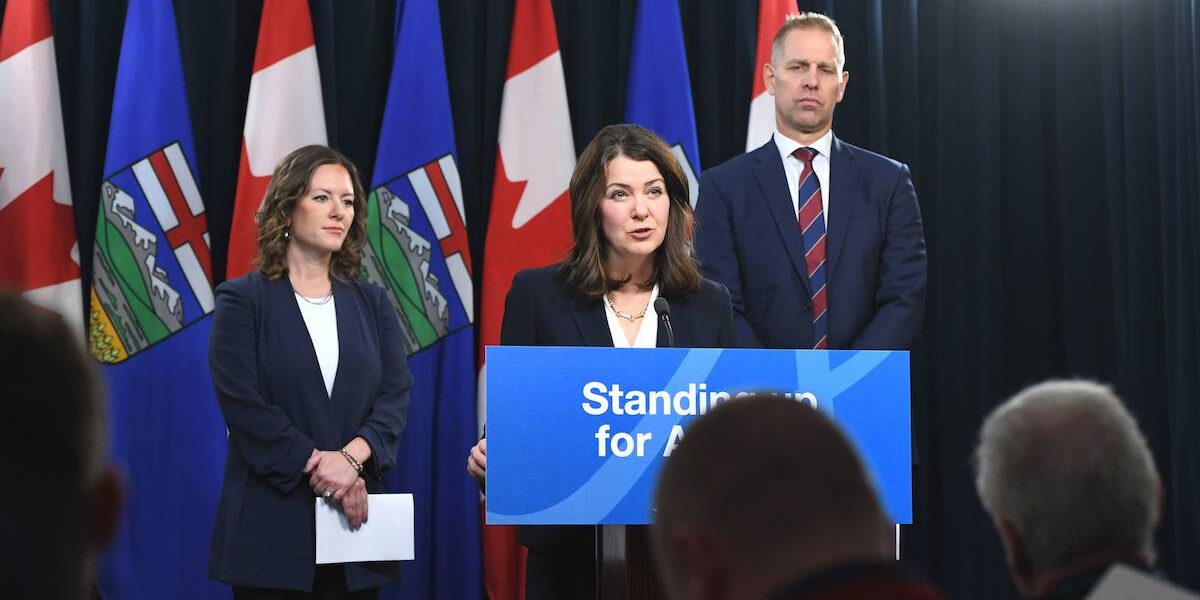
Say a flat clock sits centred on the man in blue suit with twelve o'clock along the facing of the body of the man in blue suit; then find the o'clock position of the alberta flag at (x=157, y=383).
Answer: The alberta flag is roughly at 3 o'clock from the man in blue suit.

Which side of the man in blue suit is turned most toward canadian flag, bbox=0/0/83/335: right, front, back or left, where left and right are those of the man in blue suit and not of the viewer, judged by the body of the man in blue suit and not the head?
right

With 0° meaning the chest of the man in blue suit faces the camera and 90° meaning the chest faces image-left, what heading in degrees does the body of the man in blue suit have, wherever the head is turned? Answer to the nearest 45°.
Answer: approximately 0°

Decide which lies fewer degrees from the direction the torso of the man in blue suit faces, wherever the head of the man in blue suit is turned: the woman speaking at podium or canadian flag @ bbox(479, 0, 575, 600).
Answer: the woman speaking at podium

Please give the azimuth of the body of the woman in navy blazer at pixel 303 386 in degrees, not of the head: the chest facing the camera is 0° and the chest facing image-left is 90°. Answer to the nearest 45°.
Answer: approximately 315°

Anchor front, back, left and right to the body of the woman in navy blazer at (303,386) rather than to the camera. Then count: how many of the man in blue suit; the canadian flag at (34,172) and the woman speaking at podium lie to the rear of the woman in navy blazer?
1

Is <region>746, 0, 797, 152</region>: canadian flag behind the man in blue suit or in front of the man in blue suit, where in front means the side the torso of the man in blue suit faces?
behind

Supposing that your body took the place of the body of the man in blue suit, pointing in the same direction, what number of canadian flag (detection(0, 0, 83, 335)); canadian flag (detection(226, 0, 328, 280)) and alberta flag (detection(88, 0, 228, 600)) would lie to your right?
3
